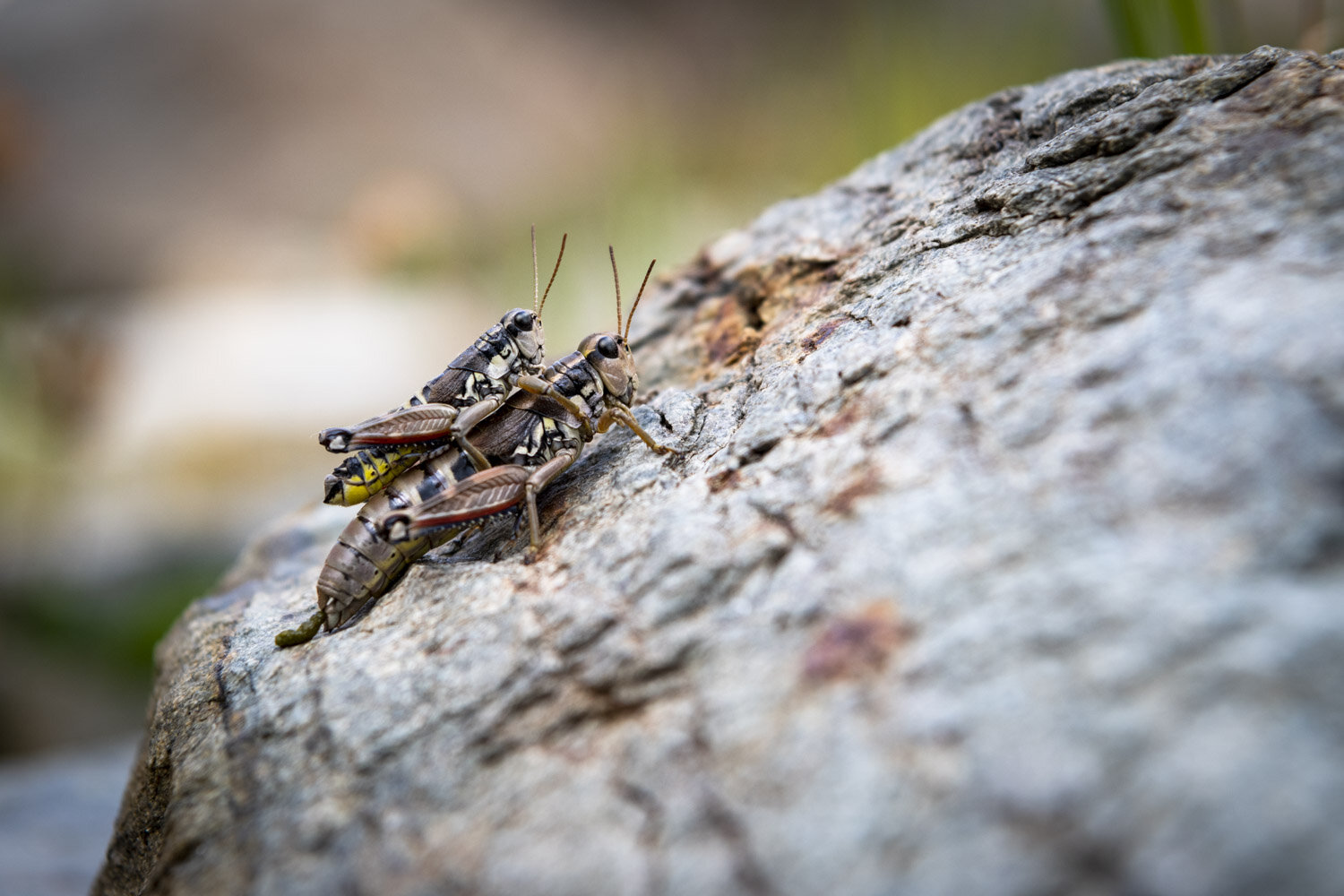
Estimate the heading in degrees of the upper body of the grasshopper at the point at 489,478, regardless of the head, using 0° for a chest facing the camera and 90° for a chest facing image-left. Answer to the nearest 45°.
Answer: approximately 270°

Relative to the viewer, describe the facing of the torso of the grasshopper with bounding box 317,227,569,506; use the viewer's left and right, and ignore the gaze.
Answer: facing to the right of the viewer
